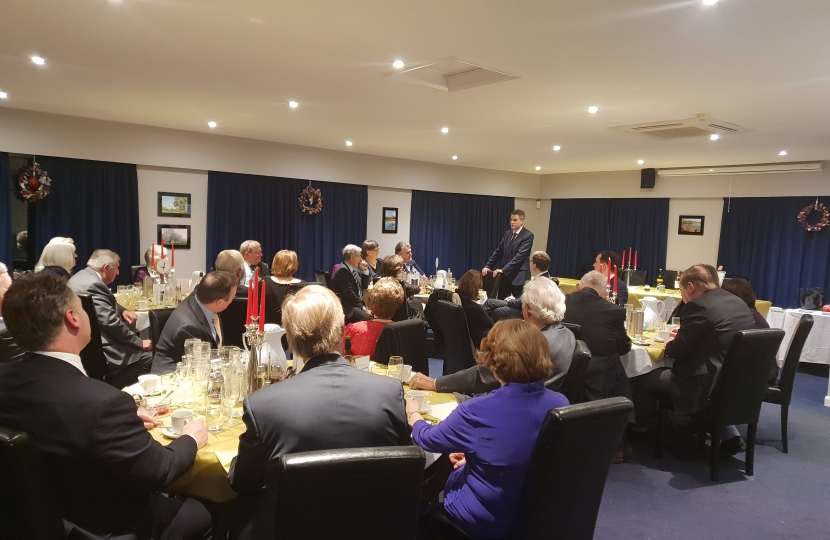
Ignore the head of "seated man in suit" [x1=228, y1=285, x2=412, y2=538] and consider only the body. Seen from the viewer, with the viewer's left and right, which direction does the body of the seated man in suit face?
facing away from the viewer

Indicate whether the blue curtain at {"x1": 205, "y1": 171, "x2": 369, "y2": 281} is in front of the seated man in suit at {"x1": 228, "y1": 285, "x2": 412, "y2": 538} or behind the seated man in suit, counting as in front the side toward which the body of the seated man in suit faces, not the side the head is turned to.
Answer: in front

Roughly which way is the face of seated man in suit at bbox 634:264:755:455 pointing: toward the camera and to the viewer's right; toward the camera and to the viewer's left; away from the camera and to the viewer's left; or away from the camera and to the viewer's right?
away from the camera and to the viewer's left

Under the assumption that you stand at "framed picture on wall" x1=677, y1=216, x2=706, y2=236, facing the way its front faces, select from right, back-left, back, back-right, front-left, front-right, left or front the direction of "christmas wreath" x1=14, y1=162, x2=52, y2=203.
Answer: front-right

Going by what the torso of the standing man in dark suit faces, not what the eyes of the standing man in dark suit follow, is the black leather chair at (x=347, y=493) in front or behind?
in front

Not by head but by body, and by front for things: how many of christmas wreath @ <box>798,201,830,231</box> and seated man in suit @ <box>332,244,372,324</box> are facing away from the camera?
0

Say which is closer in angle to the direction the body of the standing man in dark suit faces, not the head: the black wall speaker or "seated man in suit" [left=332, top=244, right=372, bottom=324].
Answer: the seated man in suit

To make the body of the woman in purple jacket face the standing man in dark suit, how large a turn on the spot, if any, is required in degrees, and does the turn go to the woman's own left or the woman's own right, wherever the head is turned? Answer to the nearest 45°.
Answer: approximately 45° to the woman's own right

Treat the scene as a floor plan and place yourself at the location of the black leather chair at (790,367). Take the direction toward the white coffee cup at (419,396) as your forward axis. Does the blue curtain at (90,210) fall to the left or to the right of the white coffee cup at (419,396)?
right

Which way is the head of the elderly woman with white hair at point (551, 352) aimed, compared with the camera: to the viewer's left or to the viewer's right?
to the viewer's left

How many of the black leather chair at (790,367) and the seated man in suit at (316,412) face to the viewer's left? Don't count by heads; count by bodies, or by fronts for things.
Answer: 1

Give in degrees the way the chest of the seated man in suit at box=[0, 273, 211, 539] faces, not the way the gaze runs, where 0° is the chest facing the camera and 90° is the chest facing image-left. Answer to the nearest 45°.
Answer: approximately 225°

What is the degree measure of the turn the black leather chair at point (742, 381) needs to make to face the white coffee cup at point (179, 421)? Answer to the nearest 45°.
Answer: approximately 90° to its left

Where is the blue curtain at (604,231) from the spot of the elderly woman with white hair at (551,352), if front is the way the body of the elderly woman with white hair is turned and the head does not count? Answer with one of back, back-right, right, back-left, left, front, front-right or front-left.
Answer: front-right

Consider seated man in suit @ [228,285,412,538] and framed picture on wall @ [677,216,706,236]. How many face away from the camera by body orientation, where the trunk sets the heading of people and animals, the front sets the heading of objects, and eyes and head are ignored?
1

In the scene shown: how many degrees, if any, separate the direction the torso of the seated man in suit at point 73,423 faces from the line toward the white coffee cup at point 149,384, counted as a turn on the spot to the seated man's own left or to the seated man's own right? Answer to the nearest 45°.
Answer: approximately 45° to the seated man's own left
